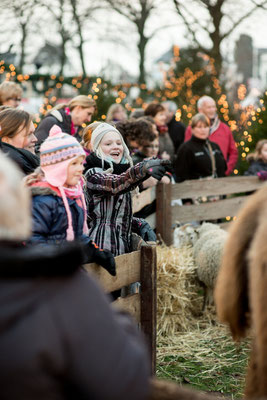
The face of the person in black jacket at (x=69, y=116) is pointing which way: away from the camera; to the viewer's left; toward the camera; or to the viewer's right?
to the viewer's right

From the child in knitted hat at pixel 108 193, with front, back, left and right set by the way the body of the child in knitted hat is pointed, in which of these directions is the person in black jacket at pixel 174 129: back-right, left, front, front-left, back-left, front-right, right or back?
back-left

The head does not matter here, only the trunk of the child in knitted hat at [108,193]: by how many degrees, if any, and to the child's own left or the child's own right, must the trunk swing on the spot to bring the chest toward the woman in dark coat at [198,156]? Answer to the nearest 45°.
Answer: approximately 135° to the child's own left

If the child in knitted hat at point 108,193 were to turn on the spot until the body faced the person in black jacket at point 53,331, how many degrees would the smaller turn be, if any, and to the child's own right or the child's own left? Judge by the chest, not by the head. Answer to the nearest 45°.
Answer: approximately 45° to the child's own right

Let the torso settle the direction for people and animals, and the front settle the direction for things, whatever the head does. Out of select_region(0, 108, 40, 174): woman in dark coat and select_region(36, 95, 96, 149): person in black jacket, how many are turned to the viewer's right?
2

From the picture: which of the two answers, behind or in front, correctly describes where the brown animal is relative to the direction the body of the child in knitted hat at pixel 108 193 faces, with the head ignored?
in front

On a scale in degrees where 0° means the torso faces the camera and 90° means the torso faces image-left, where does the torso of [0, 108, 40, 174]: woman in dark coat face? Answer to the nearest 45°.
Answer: approximately 270°

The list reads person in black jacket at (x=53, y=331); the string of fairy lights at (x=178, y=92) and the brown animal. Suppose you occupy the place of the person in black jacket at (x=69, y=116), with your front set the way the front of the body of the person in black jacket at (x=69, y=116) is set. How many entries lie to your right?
2

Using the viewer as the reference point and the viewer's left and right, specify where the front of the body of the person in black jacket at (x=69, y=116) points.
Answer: facing to the right of the viewer

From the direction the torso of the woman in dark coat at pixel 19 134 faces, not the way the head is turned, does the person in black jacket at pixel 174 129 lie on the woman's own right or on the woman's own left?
on the woman's own left

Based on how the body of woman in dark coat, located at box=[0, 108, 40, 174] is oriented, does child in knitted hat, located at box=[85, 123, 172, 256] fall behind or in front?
in front

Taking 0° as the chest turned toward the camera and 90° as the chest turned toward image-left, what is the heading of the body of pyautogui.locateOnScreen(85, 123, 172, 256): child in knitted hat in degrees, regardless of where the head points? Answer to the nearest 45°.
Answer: approximately 315°

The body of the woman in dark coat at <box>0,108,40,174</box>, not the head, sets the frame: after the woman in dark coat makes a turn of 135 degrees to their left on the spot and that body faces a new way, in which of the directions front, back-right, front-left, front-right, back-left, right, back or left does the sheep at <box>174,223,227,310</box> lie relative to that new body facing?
right
